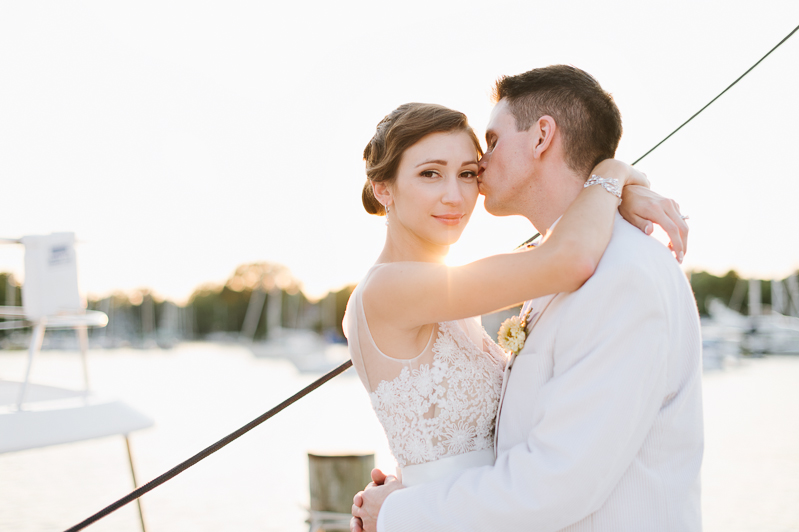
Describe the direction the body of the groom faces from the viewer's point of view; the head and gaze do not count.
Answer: to the viewer's left

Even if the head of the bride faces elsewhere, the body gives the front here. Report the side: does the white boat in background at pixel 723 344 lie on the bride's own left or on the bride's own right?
on the bride's own left

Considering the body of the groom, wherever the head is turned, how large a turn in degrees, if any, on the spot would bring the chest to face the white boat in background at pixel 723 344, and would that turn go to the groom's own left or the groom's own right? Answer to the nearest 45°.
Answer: approximately 90° to the groom's own right
